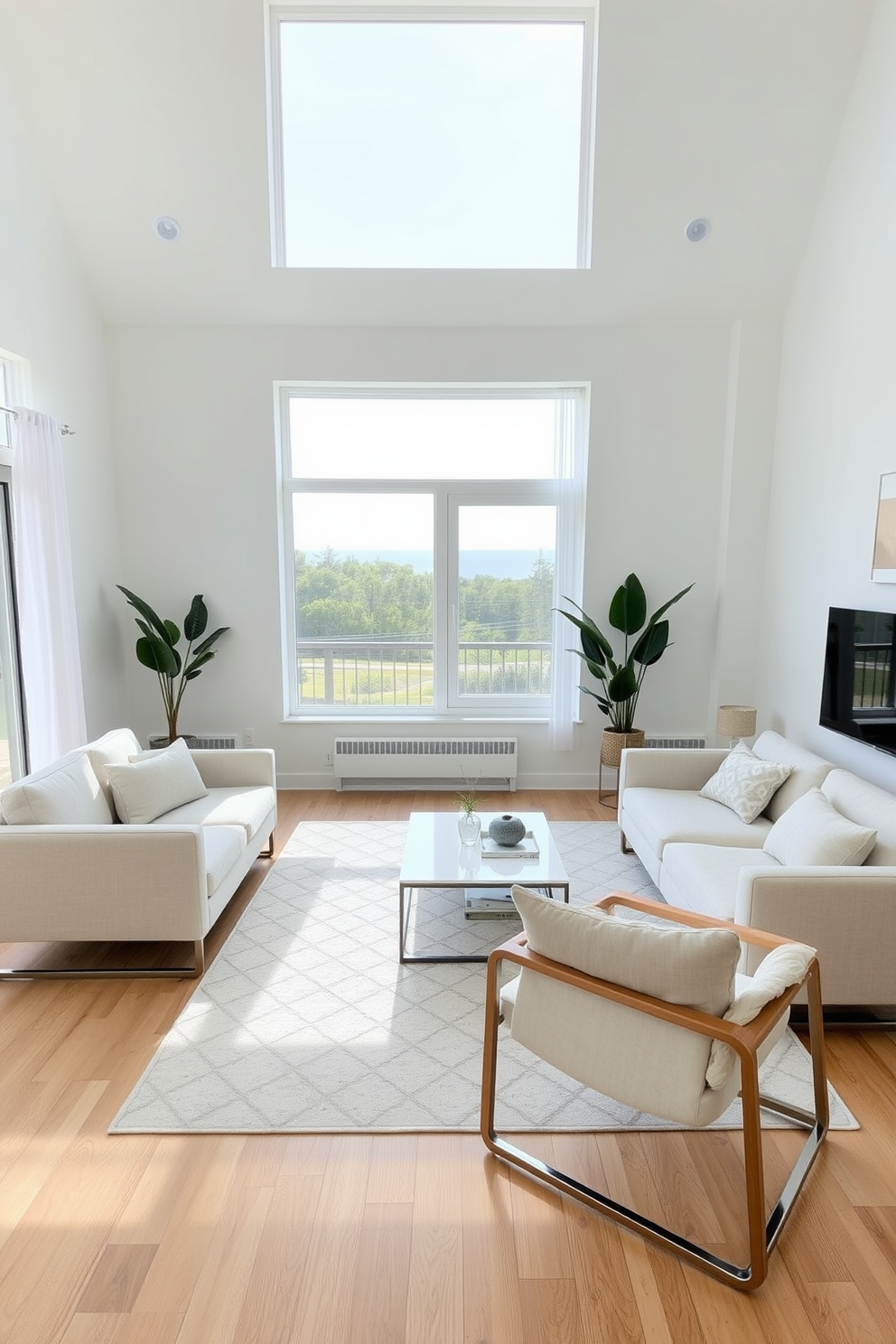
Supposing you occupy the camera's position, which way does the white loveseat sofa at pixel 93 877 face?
facing to the right of the viewer

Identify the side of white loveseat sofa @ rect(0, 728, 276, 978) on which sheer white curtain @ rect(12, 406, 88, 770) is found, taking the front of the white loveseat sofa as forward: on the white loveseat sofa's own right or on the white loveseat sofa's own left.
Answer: on the white loveseat sofa's own left

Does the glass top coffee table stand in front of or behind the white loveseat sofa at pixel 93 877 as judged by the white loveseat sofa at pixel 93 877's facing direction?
in front

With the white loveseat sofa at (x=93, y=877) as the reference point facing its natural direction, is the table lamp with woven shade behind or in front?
in front

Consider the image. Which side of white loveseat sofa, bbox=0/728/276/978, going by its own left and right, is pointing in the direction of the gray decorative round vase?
front

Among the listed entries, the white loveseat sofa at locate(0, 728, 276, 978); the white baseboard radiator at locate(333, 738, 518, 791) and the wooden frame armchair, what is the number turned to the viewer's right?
1

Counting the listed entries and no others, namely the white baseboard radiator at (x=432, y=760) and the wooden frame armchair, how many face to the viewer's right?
0

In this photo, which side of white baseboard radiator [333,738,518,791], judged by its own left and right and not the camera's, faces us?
front

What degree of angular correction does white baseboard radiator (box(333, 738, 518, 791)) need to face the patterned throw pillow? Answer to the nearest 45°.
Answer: approximately 45° to its left

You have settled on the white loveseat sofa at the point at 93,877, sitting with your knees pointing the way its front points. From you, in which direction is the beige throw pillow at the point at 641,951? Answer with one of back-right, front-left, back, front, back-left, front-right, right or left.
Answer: front-right

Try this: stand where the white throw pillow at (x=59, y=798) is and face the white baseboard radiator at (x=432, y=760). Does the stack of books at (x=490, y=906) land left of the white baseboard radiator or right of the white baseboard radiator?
right

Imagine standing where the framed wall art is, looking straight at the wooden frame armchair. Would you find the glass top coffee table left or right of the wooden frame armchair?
right
